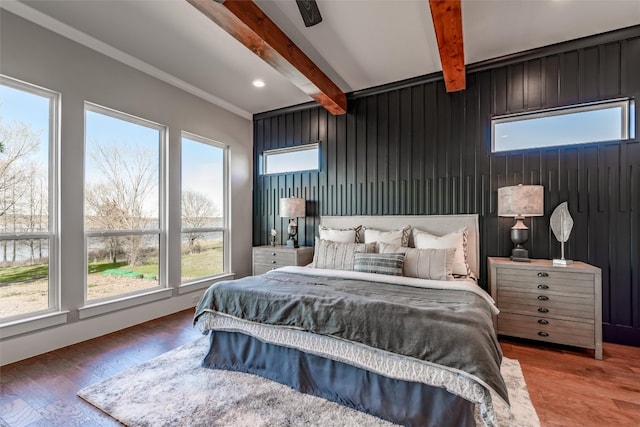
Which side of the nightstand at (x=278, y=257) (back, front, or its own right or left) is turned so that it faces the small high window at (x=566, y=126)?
left

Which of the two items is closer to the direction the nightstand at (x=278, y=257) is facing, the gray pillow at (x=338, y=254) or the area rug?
the area rug

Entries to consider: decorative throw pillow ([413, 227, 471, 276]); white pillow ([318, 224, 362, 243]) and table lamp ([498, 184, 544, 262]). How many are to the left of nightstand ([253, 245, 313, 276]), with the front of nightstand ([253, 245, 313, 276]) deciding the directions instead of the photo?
3

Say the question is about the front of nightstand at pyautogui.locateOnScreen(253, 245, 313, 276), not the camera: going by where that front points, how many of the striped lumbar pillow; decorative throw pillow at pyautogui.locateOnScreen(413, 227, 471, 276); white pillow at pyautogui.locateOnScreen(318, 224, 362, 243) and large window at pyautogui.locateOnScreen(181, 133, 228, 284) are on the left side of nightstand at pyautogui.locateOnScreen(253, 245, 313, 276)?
3

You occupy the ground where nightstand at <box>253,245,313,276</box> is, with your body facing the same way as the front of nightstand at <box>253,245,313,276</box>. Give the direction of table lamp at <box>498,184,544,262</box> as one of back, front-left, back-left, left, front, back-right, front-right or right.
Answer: left

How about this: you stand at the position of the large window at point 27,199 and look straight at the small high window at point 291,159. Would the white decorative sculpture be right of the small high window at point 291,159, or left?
right

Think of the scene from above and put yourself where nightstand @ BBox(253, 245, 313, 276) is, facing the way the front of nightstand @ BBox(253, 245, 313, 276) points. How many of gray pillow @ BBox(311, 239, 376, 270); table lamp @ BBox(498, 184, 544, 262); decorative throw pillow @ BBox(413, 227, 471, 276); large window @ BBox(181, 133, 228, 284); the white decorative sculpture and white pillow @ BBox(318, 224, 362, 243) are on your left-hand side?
5

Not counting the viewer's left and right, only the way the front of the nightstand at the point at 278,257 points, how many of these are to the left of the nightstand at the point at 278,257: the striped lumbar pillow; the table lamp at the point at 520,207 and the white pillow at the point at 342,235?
3

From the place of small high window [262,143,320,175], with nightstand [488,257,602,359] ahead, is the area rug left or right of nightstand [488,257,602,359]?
right

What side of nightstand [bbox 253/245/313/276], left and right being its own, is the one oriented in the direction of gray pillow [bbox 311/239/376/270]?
left

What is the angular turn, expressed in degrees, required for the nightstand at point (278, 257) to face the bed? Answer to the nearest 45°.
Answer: approximately 45° to its left

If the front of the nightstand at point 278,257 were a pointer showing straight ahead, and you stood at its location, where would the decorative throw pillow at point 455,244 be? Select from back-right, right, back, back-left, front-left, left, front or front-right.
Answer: left

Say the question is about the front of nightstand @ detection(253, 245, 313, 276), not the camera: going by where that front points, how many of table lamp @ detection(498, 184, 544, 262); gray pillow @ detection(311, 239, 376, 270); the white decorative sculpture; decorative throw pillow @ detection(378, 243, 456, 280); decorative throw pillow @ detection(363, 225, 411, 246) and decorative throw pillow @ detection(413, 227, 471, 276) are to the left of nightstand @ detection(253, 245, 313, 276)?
6

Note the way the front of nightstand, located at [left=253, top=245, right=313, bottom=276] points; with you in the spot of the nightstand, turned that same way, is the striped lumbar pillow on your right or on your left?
on your left

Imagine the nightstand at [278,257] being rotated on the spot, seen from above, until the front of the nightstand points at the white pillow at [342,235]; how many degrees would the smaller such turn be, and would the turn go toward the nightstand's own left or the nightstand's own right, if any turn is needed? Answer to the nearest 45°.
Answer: approximately 90° to the nightstand's own left

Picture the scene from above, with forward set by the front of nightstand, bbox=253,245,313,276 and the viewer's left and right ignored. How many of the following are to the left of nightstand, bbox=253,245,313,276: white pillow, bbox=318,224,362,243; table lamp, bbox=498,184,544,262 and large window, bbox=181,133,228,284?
2
